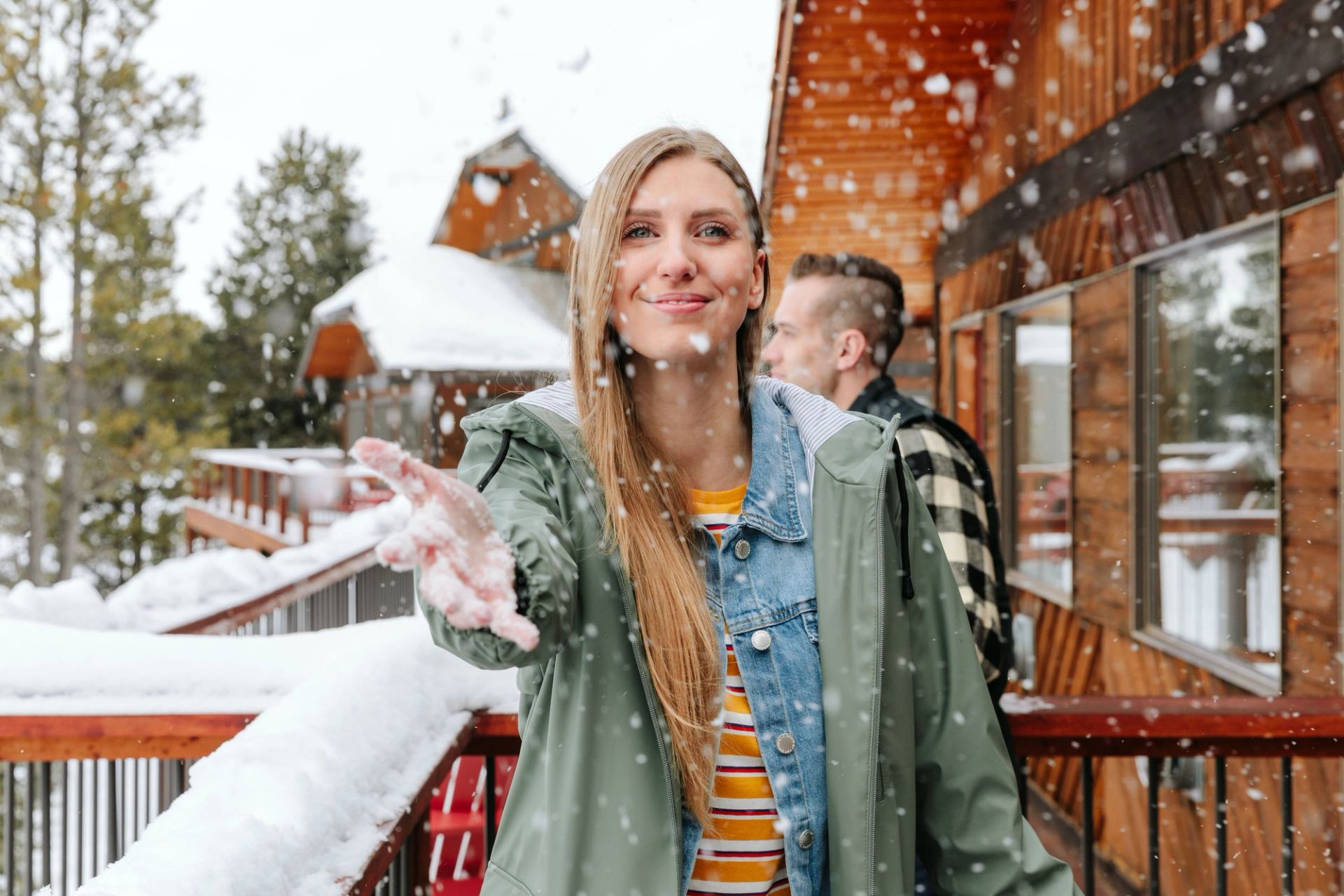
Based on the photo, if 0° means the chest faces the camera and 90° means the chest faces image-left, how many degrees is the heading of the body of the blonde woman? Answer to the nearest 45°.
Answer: approximately 0°

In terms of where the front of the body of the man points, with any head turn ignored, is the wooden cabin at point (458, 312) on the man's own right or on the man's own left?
on the man's own right

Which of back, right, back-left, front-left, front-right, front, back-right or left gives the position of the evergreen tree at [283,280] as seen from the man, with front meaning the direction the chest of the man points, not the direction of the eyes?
front-right

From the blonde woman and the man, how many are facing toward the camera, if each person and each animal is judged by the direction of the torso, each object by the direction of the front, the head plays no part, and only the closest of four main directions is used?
1

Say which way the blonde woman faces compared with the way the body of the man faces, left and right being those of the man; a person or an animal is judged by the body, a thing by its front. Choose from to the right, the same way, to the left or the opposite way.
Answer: to the left

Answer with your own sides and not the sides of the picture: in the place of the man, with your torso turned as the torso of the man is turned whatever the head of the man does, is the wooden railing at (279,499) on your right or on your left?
on your right

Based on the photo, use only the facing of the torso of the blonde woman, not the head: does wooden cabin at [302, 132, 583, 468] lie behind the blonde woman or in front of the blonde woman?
behind

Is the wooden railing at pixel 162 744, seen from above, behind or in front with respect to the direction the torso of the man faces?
in front

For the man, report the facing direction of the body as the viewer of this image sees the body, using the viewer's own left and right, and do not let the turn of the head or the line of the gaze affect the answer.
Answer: facing to the left of the viewer

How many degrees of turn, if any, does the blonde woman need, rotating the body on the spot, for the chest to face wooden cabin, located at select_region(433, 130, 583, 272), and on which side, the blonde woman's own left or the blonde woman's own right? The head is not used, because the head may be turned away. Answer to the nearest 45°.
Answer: approximately 180°

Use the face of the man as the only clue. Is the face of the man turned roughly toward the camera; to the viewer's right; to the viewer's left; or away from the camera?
to the viewer's left

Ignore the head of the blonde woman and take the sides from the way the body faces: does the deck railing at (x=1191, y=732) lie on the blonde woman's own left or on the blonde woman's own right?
on the blonde woman's own left
